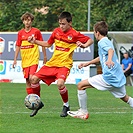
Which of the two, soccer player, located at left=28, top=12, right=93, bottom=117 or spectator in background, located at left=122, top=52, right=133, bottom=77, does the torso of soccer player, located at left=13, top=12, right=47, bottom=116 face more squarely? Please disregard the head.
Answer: the soccer player

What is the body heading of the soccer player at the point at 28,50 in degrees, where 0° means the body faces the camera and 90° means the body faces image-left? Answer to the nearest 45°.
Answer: approximately 0°

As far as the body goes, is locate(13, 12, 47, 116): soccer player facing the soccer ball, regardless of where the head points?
yes

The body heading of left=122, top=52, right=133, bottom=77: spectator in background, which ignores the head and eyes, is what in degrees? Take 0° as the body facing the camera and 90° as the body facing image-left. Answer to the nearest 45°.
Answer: approximately 45°

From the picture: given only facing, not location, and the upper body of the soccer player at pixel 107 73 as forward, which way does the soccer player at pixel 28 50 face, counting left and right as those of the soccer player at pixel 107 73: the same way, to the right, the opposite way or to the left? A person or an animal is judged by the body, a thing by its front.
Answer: to the left

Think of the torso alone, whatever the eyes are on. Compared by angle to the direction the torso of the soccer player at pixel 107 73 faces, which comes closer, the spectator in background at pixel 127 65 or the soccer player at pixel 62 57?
the soccer player

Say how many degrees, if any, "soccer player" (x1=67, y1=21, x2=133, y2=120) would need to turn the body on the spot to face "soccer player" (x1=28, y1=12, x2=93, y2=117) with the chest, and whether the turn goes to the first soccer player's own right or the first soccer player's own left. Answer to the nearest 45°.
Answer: approximately 45° to the first soccer player's own right

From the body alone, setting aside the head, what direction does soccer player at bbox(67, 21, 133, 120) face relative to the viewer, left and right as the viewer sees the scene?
facing to the left of the viewer

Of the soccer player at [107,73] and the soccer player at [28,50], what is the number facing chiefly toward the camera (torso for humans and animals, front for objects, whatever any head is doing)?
1
